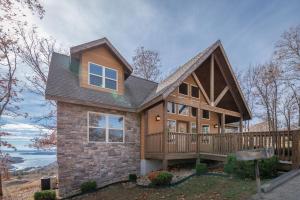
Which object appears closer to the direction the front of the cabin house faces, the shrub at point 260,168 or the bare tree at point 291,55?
the shrub

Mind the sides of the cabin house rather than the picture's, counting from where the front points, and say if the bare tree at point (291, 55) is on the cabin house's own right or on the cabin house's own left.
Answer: on the cabin house's own left

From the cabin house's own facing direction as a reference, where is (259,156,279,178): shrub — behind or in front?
in front

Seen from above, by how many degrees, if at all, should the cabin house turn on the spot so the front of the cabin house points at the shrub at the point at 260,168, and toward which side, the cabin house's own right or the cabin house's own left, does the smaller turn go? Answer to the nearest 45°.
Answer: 0° — it already faces it

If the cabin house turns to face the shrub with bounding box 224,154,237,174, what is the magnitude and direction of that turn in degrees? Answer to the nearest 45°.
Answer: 0° — it already faces it

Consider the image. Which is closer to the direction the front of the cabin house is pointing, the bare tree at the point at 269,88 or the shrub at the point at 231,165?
the shrub

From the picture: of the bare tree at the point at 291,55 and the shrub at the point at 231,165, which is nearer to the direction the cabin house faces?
the shrub

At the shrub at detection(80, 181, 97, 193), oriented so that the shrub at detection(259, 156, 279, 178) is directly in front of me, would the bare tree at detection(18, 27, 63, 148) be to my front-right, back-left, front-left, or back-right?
back-left

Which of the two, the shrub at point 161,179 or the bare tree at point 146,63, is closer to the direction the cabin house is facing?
the shrub

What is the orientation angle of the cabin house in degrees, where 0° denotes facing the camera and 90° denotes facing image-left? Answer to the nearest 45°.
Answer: approximately 315°

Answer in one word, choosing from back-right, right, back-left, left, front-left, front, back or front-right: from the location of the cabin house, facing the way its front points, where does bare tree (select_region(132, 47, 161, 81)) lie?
back-left

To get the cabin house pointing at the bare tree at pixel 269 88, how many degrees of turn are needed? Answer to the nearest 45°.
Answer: approximately 90° to its left
